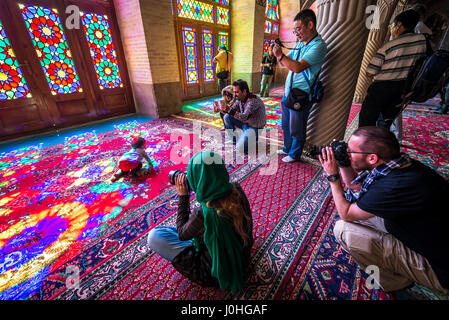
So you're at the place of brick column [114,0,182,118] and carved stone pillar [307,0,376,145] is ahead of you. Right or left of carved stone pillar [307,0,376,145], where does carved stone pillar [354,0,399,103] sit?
left

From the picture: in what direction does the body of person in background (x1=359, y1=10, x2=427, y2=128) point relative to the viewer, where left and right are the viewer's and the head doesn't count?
facing away from the viewer and to the left of the viewer

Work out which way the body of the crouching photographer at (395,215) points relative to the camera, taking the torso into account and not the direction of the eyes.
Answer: to the viewer's left

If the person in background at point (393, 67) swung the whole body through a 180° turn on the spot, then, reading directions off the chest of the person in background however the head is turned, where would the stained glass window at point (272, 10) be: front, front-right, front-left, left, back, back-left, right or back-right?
back

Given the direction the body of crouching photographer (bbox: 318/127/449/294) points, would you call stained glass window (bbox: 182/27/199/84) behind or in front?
in front

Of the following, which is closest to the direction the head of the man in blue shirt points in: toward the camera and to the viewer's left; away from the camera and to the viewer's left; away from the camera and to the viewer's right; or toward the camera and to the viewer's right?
toward the camera and to the viewer's left

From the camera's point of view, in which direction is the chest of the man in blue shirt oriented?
to the viewer's left

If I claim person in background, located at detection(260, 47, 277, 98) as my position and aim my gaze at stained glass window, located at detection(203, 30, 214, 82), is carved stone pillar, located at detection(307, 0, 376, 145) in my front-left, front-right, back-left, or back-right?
back-left

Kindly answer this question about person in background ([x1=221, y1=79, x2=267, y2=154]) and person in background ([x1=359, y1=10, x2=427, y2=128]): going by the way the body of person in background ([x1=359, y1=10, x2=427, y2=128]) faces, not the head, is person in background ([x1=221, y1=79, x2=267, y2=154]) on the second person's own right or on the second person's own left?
on the second person's own left

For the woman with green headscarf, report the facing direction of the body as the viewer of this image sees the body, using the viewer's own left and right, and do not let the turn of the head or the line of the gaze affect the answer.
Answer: facing away from the viewer and to the left of the viewer

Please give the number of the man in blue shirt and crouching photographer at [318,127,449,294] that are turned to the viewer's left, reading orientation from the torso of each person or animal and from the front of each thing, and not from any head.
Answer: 2

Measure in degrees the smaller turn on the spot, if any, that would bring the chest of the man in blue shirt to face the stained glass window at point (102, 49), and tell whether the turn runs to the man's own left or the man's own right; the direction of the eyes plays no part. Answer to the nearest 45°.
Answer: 0° — they already face it

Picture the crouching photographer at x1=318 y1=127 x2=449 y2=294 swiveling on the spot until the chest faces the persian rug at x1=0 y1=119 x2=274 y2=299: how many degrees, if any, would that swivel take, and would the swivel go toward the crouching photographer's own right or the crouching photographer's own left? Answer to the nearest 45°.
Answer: approximately 45° to the crouching photographer's own left

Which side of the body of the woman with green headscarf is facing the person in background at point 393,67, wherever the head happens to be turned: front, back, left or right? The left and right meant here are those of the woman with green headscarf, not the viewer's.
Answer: right

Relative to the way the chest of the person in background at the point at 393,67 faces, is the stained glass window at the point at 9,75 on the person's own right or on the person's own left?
on the person's own left

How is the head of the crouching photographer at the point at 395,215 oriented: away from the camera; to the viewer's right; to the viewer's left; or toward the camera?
to the viewer's left

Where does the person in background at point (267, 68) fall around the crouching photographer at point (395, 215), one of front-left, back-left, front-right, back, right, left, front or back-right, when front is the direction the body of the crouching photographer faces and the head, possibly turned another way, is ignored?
front-right
